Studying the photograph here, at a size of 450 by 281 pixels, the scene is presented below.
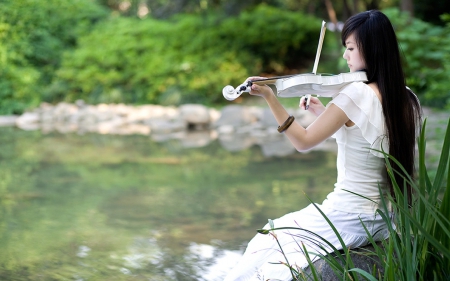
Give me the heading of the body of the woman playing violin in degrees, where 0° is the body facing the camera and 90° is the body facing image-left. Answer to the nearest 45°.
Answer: approximately 90°

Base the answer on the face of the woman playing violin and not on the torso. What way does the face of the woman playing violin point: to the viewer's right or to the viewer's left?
to the viewer's left

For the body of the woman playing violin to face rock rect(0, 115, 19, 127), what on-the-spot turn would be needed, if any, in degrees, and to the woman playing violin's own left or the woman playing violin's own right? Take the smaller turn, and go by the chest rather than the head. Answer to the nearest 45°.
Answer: approximately 45° to the woman playing violin's own right

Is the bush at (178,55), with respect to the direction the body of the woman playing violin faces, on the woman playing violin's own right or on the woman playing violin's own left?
on the woman playing violin's own right
